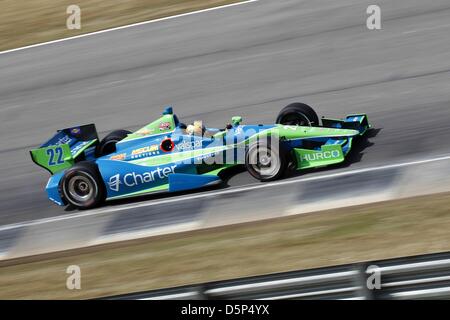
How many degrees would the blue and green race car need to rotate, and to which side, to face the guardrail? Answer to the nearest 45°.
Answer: approximately 90° to its right

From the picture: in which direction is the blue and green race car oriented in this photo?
to the viewer's right
